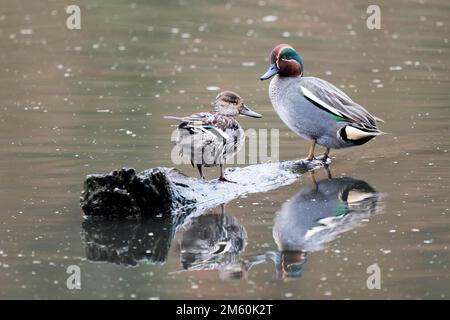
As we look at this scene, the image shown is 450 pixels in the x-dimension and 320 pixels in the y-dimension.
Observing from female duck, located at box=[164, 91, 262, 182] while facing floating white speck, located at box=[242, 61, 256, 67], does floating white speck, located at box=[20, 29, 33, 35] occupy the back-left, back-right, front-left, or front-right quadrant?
front-left

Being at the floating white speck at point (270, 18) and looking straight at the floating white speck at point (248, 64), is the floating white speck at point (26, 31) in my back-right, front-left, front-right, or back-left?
front-right

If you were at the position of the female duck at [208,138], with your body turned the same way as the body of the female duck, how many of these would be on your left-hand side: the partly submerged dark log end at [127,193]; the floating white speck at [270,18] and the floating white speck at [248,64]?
2

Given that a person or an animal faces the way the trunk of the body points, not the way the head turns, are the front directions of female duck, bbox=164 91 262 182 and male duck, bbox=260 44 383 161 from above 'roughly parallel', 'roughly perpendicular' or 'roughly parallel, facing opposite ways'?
roughly parallel, facing opposite ways

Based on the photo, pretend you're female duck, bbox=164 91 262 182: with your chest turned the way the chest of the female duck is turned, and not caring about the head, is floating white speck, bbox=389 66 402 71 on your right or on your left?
on your left

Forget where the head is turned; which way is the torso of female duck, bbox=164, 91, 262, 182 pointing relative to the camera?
to the viewer's right

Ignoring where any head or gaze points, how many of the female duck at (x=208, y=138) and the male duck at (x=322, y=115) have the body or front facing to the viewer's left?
1

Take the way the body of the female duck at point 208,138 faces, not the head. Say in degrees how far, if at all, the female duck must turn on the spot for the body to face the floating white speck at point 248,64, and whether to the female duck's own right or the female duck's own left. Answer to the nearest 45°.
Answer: approximately 90° to the female duck's own left

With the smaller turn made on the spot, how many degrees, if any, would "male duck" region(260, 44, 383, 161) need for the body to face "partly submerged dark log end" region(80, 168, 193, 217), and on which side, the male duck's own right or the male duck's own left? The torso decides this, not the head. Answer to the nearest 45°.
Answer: approximately 45° to the male duck's own left

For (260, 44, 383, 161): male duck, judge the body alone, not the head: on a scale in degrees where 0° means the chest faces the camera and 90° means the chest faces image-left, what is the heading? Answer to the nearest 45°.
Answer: approximately 90°

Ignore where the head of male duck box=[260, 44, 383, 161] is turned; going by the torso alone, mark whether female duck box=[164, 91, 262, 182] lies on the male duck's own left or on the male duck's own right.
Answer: on the male duck's own left

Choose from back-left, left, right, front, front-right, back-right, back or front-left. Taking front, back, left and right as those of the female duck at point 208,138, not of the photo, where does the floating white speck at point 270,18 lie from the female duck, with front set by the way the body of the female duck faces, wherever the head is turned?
left

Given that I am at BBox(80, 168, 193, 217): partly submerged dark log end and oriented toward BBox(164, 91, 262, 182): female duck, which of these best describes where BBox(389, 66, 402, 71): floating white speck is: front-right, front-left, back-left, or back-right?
front-left

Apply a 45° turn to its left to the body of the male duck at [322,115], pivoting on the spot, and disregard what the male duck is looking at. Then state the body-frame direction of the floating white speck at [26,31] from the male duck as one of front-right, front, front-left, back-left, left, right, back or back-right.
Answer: right
